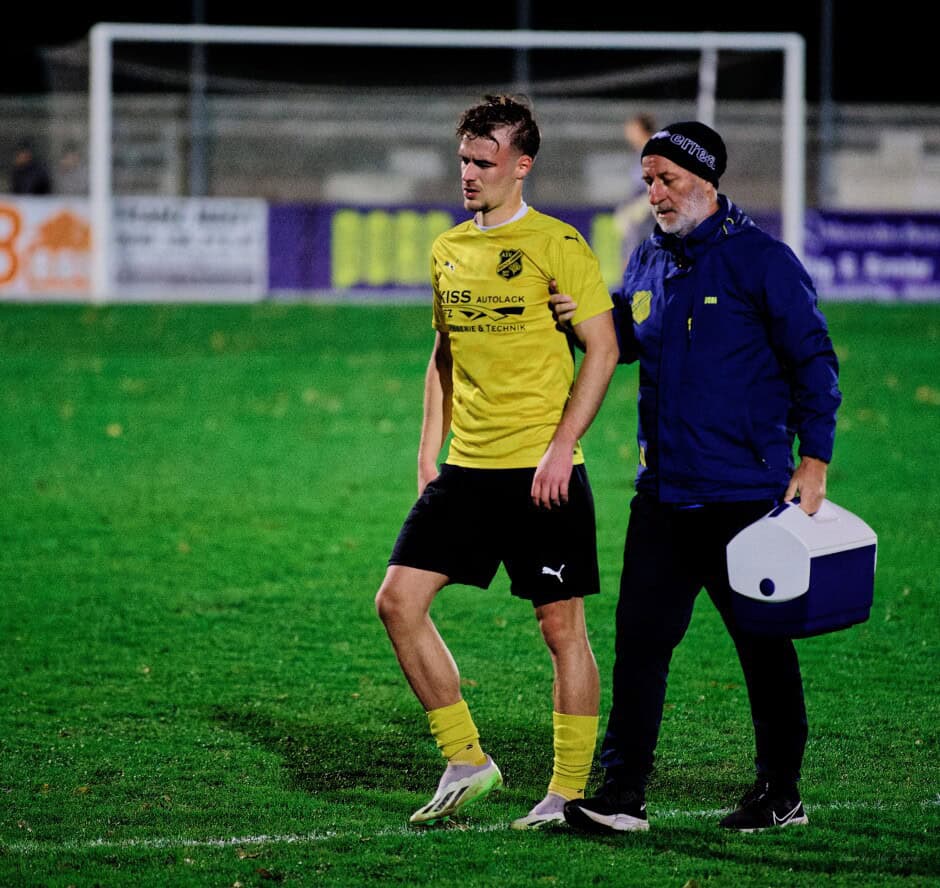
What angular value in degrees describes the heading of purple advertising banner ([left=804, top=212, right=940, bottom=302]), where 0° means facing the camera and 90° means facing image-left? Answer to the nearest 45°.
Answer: approximately 0°

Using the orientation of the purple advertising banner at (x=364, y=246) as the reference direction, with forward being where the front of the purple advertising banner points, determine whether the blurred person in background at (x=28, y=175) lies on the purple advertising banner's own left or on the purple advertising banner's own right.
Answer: on the purple advertising banner's own right

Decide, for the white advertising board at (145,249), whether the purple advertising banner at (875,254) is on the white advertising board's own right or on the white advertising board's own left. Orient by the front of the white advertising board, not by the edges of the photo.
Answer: on the white advertising board's own left

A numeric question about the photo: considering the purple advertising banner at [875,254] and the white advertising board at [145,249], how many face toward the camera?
2

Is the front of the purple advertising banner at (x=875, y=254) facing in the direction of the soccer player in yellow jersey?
yes

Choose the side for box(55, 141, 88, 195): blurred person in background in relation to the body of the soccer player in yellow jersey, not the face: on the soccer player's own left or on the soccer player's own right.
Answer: on the soccer player's own right

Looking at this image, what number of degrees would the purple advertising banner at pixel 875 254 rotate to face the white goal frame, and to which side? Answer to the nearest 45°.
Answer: approximately 45° to its right

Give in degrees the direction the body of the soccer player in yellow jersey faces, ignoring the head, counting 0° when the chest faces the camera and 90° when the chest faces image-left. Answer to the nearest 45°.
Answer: approximately 45°

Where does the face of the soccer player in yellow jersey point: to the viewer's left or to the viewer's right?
to the viewer's left

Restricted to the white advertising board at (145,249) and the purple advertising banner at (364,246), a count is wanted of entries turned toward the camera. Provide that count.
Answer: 2
